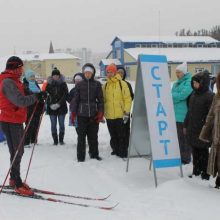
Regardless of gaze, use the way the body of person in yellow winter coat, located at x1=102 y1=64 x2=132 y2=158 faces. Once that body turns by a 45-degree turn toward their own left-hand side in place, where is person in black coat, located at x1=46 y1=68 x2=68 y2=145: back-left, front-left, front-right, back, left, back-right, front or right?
back-right

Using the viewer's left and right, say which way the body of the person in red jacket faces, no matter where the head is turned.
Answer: facing to the right of the viewer

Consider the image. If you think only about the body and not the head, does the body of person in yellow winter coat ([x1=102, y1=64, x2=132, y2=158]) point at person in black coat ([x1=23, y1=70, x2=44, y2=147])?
no

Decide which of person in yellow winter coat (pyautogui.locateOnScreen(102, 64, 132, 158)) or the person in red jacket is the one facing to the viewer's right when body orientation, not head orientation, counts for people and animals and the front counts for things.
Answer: the person in red jacket

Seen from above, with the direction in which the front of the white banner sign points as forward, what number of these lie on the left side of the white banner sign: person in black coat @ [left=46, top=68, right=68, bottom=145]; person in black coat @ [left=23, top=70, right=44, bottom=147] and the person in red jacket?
0

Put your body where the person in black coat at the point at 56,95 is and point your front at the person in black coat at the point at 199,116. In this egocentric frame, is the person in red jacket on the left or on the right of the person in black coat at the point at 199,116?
right

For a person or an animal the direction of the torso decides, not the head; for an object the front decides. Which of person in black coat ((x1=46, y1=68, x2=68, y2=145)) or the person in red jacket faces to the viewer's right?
the person in red jacket

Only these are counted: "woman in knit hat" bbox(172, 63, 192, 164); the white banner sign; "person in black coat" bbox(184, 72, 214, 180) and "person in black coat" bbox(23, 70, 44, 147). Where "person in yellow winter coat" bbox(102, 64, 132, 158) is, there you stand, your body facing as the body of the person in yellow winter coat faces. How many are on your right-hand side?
1

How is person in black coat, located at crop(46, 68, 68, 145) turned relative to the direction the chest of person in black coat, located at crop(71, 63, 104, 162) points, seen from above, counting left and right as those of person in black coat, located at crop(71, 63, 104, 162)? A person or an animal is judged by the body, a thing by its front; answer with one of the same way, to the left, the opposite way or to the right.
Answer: the same way

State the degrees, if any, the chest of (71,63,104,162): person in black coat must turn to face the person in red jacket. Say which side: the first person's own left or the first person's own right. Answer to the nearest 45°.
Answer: approximately 45° to the first person's own right

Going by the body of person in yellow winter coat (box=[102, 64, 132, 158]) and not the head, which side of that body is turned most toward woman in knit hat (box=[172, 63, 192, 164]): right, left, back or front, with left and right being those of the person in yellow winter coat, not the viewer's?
left

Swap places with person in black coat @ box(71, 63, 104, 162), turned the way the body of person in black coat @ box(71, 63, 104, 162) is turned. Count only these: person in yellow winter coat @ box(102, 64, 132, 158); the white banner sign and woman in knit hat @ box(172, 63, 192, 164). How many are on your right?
0

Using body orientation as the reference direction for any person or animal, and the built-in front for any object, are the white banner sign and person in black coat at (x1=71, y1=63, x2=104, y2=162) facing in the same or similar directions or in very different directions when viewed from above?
same or similar directions

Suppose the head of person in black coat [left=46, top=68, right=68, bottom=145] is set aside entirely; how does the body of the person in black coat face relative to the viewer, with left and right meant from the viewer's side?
facing the viewer
